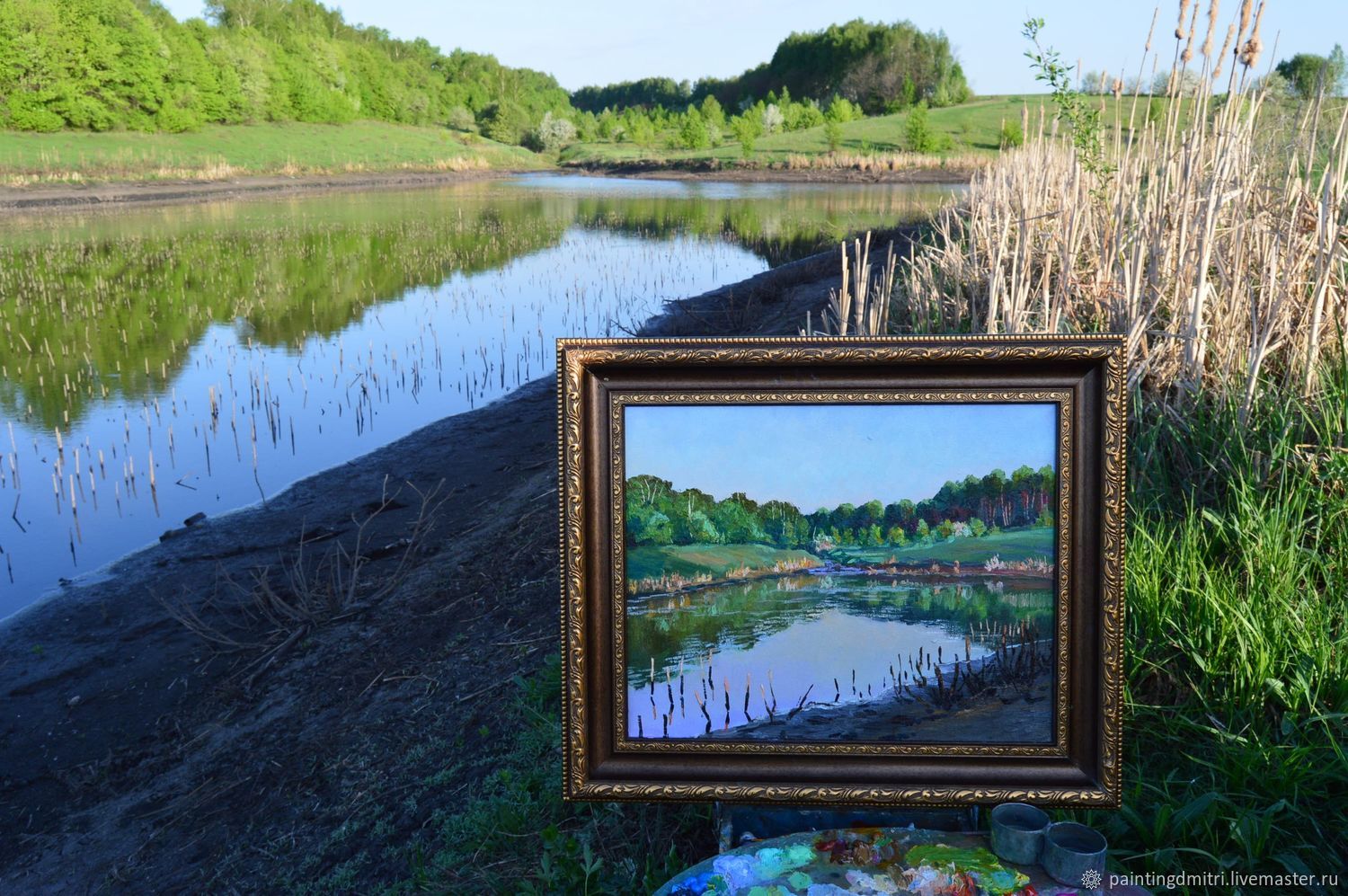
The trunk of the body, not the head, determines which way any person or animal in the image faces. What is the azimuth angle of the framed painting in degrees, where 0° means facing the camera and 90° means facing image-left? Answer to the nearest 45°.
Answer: approximately 0°
